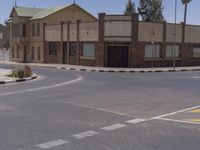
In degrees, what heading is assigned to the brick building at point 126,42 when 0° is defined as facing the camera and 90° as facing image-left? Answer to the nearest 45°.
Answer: approximately 0°
